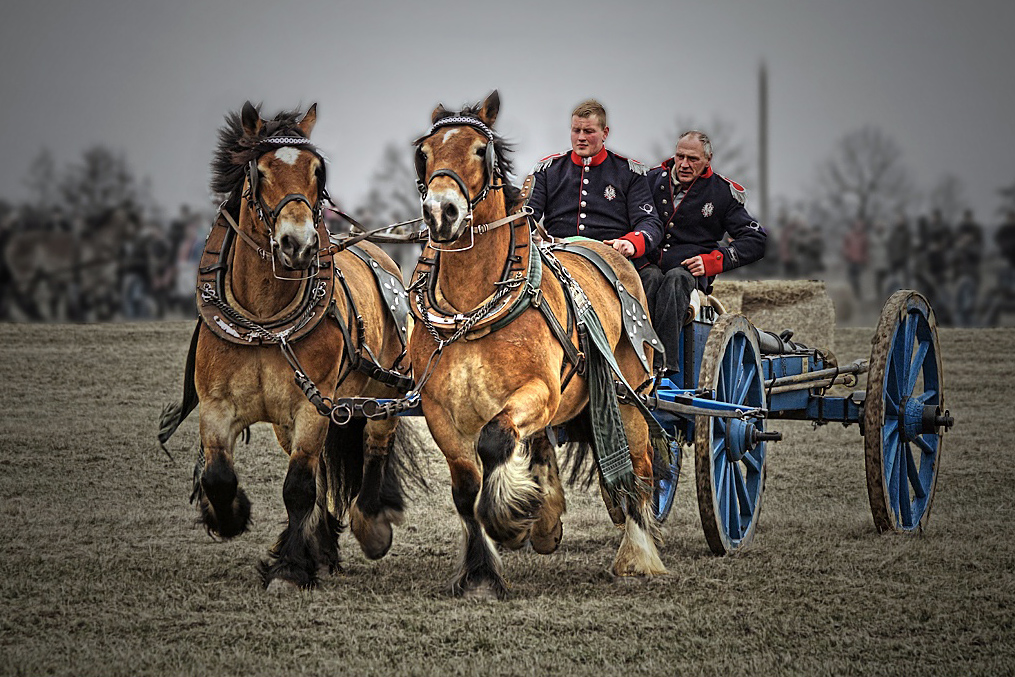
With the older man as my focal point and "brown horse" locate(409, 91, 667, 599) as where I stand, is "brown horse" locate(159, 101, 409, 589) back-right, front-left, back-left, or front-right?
back-left

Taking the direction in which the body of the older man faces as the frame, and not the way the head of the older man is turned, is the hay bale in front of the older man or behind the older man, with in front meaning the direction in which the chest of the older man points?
behind

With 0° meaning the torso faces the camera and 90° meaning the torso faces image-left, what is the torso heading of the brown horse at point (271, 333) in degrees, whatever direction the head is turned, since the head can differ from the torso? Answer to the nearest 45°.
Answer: approximately 45°

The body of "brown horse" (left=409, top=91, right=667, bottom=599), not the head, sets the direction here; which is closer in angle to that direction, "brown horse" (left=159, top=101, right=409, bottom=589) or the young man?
the brown horse

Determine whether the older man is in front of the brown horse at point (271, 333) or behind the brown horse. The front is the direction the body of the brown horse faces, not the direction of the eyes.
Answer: behind

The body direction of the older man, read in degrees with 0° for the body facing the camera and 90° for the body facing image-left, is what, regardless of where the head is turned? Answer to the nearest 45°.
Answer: approximately 45°

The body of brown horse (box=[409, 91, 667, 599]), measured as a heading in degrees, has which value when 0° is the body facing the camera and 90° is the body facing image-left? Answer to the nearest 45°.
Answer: approximately 45°

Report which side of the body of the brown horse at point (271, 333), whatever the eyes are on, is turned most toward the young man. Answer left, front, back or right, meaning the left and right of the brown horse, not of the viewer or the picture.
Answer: back

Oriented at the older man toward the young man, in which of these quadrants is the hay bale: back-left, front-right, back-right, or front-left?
back-right

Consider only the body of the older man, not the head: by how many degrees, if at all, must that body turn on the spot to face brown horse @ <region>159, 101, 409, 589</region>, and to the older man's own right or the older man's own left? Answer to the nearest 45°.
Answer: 0° — they already face it
